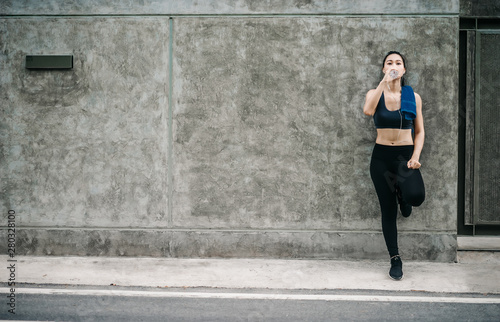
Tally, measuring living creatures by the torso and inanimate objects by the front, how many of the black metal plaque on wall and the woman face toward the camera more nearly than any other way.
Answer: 2

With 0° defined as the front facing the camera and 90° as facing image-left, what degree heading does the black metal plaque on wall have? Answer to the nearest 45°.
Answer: approximately 0°

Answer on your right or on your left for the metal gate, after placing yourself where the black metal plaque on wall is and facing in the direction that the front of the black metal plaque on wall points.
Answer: on your left

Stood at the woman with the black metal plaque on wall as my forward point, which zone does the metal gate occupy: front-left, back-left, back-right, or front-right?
back-right

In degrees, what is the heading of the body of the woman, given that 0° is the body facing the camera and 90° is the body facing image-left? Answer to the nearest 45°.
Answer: approximately 0°

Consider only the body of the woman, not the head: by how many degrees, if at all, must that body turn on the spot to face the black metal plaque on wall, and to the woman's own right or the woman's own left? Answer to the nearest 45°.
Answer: approximately 90° to the woman's own right

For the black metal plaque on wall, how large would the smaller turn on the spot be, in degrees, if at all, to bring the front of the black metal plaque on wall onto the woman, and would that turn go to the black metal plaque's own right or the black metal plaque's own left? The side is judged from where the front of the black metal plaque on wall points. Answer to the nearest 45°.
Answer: approximately 45° to the black metal plaque's own left
